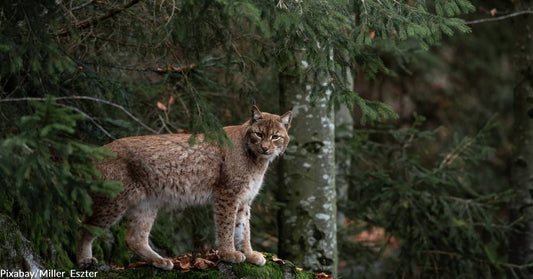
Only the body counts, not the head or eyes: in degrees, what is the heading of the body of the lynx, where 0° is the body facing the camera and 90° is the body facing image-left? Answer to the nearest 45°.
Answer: approximately 270°

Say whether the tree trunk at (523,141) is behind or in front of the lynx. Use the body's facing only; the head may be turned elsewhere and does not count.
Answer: in front

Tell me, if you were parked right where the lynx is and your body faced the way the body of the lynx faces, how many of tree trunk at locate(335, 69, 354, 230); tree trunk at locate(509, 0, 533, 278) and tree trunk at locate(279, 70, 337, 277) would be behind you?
0

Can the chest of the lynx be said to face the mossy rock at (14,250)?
no
